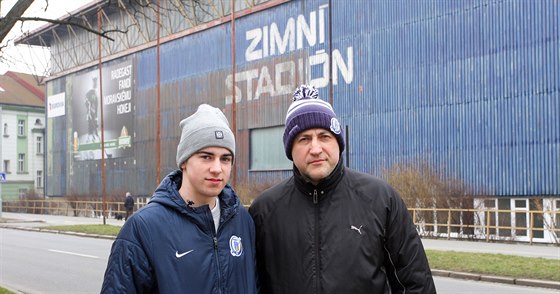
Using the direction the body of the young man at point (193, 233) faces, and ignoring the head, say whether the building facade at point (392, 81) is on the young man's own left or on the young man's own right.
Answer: on the young man's own left

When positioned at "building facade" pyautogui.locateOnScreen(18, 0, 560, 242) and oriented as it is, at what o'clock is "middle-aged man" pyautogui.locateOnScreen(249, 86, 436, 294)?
The middle-aged man is roughly at 11 o'clock from the building facade.

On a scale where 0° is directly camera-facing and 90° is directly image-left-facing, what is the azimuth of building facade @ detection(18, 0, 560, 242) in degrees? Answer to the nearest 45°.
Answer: approximately 45°

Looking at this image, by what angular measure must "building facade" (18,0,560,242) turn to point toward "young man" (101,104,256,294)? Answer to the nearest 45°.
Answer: approximately 45° to its left

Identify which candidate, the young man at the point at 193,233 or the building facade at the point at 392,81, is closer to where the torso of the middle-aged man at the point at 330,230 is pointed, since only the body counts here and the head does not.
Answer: the young man

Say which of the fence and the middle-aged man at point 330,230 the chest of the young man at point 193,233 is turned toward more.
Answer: the middle-aged man

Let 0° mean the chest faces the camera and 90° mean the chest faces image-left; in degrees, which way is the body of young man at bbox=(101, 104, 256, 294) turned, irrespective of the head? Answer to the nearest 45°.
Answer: approximately 315°

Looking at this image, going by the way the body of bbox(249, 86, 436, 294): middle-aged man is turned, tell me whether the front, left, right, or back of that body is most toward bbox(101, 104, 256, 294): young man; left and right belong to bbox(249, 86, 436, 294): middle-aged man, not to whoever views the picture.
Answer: right

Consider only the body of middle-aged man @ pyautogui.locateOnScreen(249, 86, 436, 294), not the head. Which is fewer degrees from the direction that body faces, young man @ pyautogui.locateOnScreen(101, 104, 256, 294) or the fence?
the young man

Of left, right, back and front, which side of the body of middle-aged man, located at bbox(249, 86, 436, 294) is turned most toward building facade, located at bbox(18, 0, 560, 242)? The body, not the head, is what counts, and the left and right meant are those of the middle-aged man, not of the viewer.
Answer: back
